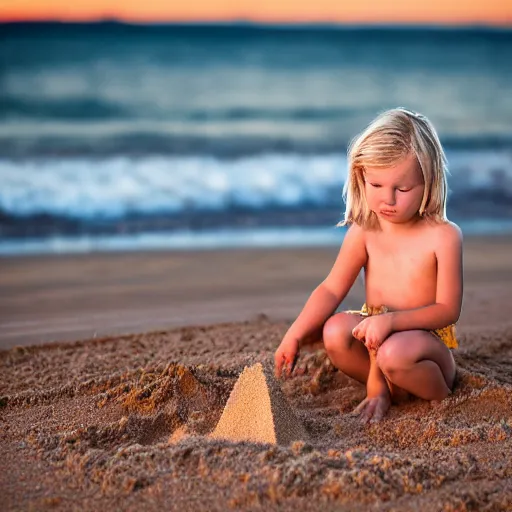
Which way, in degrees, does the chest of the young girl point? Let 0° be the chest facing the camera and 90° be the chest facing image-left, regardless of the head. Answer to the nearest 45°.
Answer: approximately 45°

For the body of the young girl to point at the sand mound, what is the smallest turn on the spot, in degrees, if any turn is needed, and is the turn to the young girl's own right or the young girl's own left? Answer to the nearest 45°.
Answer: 0° — they already face it
